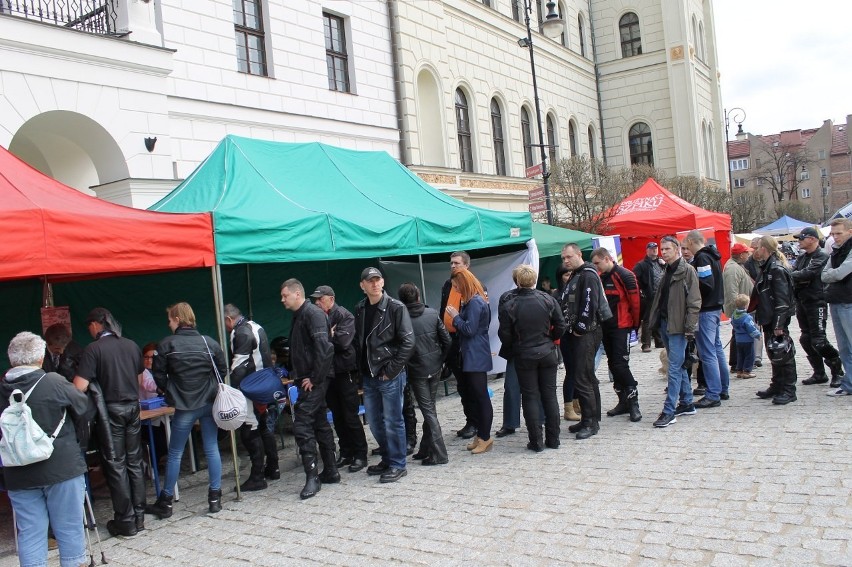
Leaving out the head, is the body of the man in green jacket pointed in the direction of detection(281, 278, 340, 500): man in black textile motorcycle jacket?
yes

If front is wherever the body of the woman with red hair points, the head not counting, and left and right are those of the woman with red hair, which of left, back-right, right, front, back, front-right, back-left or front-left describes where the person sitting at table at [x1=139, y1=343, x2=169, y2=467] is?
front

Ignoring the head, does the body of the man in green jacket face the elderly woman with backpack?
yes

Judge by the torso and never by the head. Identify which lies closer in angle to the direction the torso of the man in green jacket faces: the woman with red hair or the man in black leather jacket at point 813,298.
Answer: the woman with red hair

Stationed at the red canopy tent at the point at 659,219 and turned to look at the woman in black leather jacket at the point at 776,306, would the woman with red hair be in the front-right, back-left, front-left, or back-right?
front-right

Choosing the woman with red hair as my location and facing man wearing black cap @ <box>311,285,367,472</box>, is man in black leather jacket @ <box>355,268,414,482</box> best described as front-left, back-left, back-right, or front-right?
front-left

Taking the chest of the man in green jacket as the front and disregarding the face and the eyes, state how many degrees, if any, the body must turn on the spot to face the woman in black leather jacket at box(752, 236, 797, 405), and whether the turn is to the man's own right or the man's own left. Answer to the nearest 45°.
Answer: approximately 180°

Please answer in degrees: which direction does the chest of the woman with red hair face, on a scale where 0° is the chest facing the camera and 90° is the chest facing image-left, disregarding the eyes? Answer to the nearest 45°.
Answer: approximately 90°

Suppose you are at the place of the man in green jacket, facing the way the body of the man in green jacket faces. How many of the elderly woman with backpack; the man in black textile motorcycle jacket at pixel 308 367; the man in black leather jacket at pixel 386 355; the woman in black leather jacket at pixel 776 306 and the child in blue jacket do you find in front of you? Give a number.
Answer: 3

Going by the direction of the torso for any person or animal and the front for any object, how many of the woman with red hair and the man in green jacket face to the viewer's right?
0

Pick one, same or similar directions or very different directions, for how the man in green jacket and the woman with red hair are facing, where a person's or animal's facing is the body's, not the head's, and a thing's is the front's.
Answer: same or similar directions

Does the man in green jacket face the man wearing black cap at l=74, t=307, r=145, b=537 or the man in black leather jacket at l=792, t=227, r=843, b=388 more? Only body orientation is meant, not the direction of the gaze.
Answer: the man wearing black cap

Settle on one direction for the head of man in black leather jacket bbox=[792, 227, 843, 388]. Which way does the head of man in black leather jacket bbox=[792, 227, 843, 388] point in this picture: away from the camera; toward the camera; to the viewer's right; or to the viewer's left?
to the viewer's left

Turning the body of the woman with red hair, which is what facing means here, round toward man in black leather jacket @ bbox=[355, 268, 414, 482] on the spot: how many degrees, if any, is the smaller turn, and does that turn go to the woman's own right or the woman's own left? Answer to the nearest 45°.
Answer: approximately 45° to the woman's own left

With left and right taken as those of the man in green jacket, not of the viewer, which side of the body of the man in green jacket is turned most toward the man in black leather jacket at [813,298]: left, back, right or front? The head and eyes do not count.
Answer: back

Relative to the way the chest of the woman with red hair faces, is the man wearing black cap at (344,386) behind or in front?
in front

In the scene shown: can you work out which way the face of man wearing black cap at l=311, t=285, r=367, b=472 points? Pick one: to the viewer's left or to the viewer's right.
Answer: to the viewer's left

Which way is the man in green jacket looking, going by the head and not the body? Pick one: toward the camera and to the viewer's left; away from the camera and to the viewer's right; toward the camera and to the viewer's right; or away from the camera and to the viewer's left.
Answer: toward the camera and to the viewer's left

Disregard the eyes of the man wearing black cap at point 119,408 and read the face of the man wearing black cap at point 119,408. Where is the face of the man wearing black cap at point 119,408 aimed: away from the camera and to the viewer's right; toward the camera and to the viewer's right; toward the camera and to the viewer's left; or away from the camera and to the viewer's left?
away from the camera and to the viewer's left

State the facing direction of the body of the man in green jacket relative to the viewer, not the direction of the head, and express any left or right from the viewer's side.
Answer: facing the viewer and to the left of the viewer
